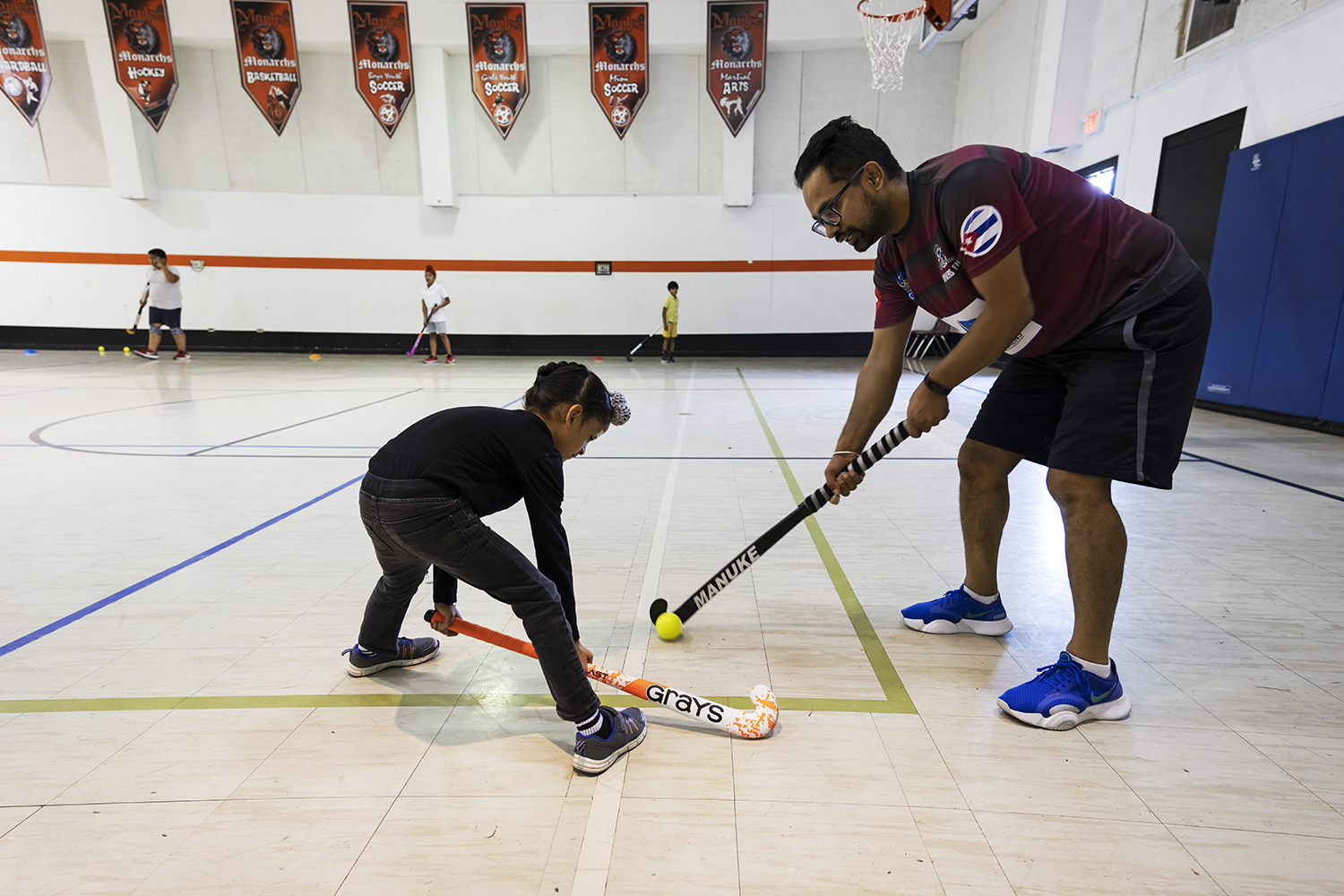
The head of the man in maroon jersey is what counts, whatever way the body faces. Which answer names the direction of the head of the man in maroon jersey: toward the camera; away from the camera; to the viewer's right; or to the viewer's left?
to the viewer's left

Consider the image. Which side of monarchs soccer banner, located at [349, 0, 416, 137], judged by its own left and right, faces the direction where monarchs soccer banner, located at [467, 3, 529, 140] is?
left

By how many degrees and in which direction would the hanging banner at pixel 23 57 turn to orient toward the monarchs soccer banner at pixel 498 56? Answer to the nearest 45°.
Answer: approximately 45° to its left

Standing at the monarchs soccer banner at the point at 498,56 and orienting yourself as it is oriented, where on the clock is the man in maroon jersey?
The man in maroon jersey is roughly at 12 o'clock from the monarchs soccer banner.

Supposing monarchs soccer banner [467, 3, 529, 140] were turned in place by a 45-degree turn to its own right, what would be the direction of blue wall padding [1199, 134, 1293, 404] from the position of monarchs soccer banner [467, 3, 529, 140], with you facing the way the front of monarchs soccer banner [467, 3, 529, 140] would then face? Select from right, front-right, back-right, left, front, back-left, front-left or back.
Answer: left

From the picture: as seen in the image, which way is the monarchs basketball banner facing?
toward the camera

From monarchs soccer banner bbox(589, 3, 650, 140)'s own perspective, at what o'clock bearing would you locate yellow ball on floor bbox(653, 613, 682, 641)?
The yellow ball on floor is roughly at 12 o'clock from the monarchs soccer banner.

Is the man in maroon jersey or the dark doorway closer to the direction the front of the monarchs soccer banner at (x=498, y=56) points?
the man in maroon jersey

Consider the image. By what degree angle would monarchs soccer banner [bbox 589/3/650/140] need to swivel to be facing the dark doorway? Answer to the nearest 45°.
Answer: approximately 45° to its left

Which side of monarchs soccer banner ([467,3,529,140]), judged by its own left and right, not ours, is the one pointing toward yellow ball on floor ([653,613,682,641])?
front

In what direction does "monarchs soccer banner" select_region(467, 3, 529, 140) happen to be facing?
toward the camera

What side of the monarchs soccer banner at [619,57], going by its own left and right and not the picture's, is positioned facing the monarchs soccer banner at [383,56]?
right

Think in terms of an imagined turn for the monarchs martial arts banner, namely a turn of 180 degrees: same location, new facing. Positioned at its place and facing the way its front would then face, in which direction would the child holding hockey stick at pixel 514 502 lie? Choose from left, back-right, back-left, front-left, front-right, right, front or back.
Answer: back

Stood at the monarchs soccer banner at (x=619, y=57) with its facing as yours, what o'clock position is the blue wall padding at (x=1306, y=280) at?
The blue wall padding is roughly at 11 o'clock from the monarchs soccer banner.

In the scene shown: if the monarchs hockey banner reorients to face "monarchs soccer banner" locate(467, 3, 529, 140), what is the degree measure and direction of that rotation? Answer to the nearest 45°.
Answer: approximately 45° to its left
